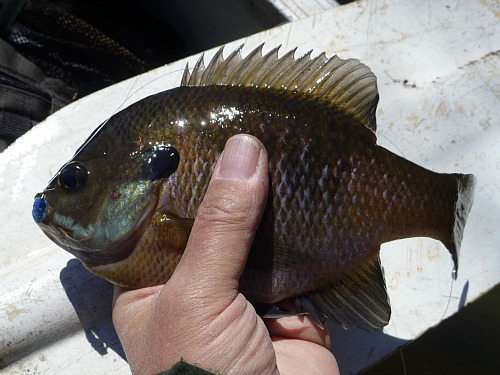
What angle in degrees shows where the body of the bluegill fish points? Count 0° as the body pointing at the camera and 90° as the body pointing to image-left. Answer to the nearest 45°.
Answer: approximately 90°

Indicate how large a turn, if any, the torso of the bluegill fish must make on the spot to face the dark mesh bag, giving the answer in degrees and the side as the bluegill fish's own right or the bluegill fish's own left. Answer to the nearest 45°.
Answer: approximately 45° to the bluegill fish's own right
